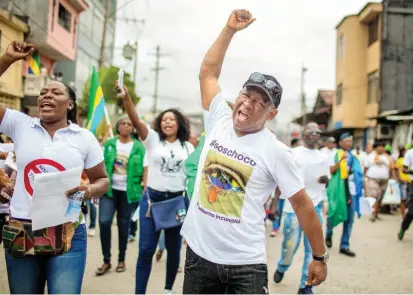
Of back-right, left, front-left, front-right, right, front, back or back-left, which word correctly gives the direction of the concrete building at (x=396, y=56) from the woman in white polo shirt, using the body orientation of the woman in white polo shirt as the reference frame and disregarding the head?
back-left

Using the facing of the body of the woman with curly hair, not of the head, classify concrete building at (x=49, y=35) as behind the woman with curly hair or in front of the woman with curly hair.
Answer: behind

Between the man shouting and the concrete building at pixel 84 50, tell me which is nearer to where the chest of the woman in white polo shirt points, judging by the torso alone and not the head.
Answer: the man shouting

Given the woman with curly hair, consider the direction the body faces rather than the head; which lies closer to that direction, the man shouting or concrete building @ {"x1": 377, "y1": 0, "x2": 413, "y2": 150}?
the man shouting

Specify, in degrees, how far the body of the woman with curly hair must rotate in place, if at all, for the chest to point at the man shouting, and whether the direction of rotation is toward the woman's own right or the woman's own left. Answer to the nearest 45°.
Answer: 0° — they already face them

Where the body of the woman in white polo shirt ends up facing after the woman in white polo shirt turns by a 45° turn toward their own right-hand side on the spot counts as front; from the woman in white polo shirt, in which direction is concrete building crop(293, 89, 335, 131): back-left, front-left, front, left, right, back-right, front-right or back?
back

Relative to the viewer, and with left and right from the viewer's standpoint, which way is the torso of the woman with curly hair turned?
facing the viewer

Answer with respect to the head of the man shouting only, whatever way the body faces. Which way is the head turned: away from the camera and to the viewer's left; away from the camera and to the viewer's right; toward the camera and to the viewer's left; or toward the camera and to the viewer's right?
toward the camera and to the viewer's left

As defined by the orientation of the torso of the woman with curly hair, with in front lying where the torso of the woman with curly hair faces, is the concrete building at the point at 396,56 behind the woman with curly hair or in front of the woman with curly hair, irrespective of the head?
behind

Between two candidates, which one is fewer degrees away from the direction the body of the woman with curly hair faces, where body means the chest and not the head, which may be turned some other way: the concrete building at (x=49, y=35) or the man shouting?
the man shouting

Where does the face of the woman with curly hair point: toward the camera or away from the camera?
toward the camera

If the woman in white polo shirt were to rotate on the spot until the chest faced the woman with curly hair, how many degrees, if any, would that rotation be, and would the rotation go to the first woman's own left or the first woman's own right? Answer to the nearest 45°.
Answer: approximately 135° to the first woman's own left

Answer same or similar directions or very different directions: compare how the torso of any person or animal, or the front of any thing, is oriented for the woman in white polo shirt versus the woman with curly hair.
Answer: same or similar directions

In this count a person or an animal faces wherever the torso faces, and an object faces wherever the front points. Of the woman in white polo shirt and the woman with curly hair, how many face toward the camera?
2

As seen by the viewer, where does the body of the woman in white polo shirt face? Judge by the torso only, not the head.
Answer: toward the camera

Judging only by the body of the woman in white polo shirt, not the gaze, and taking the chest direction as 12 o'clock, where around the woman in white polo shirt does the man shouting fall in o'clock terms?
The man shouting is roughly at 10 o'clock from the woman in white polo shirt.

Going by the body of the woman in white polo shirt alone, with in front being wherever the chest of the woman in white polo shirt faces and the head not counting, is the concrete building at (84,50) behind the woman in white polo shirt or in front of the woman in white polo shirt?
behind
